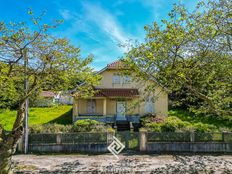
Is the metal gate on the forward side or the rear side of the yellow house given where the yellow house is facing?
on the forward side

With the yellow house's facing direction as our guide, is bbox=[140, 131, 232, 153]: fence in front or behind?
in front

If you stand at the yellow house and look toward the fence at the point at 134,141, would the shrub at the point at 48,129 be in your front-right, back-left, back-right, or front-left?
front-right

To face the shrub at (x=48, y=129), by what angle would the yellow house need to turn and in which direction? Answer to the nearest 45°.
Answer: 0° — it already faces it

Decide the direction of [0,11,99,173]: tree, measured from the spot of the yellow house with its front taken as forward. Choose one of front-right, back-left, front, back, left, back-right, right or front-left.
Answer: front

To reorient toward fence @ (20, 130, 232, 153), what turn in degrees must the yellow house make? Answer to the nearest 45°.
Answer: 0° — it already faces it
